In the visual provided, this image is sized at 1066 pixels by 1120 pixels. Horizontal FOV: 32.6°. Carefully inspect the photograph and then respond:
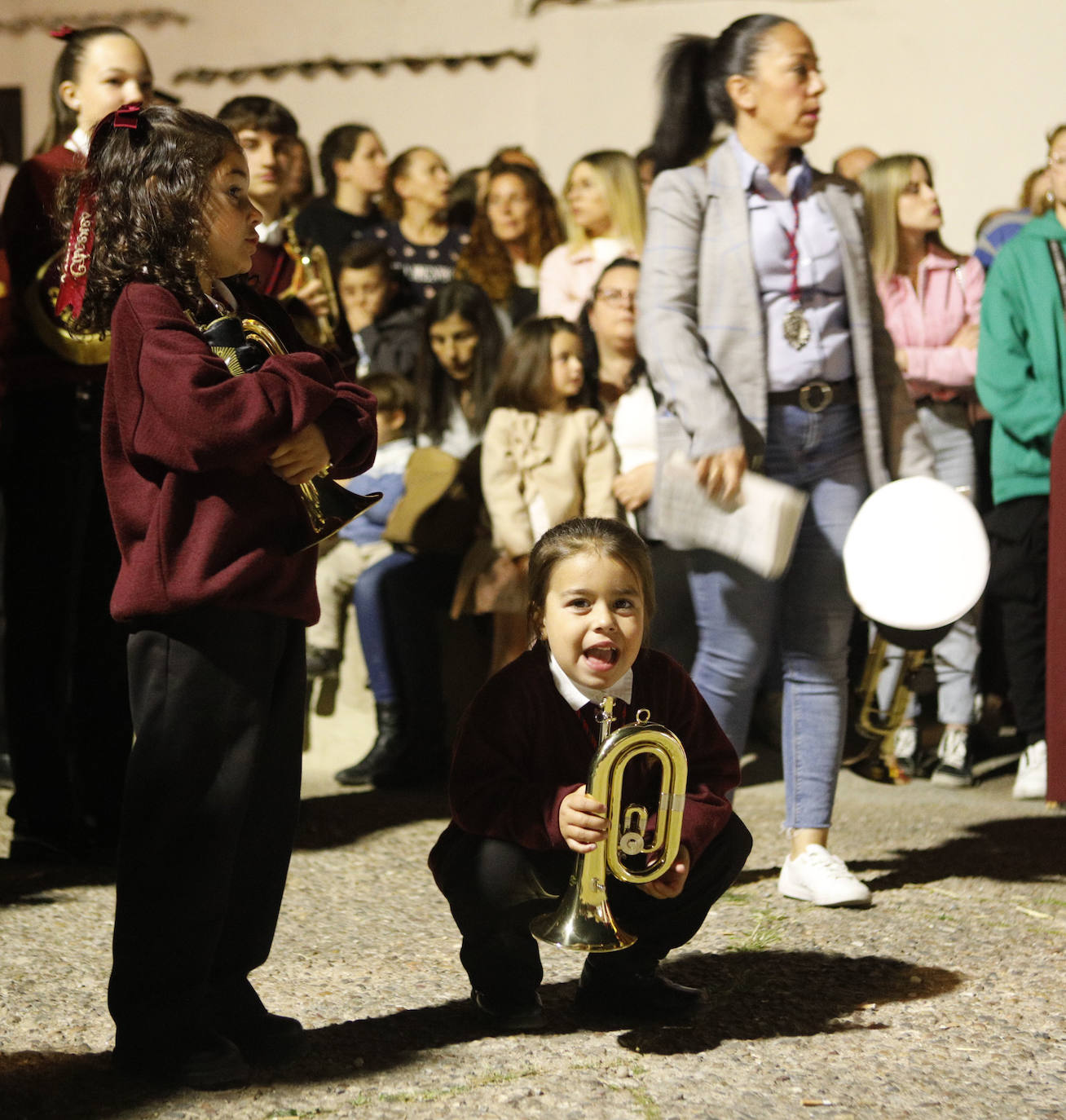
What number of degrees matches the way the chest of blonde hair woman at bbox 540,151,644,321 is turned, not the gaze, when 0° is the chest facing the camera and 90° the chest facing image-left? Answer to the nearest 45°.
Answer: approximately 45°

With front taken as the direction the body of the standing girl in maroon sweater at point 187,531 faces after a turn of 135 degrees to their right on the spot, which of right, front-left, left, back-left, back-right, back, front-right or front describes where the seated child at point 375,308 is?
back-right

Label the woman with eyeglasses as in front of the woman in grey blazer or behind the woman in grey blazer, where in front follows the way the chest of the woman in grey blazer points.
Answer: behind

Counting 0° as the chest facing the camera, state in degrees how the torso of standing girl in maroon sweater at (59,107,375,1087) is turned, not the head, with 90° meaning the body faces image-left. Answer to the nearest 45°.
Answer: approximately 270°

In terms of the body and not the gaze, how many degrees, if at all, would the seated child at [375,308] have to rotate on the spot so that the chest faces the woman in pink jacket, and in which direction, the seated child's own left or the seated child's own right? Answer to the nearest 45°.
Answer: approximately 135° to the seated child's own left

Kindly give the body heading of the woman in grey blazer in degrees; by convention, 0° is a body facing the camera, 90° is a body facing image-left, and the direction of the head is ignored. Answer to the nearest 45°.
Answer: approximately 315°

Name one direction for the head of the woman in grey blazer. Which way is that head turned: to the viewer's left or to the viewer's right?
to the viewer's right

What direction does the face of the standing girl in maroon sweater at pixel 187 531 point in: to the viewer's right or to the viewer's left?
to the viewer's right

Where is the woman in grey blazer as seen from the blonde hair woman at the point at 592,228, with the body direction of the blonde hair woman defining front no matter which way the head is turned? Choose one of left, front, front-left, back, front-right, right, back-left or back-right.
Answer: front-left
